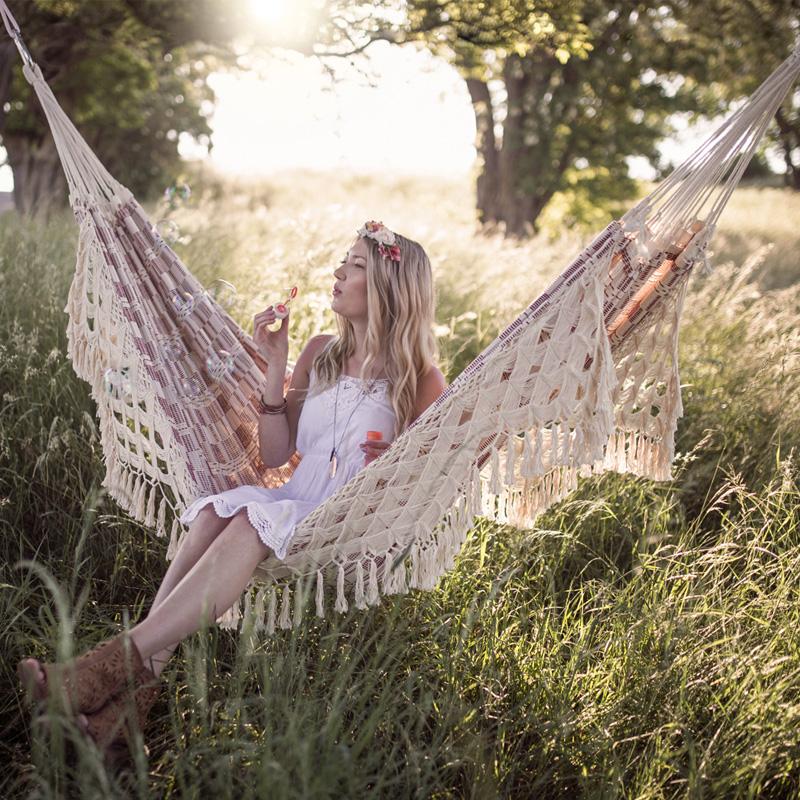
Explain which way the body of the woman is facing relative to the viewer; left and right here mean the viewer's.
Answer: facing the viewer and to the left of the viewer

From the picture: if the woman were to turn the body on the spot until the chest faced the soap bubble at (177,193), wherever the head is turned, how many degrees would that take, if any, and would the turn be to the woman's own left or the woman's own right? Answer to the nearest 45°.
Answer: approximately 90° to the woman's own right
